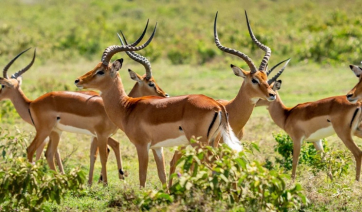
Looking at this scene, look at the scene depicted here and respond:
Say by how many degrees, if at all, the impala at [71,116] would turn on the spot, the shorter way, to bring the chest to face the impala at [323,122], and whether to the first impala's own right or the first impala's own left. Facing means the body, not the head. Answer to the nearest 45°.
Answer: approximately 180°

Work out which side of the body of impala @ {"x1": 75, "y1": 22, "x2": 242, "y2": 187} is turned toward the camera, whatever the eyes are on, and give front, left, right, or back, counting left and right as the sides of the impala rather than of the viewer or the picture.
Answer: left

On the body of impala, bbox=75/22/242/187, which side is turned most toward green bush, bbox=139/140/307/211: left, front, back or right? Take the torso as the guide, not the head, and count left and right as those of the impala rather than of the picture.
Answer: left

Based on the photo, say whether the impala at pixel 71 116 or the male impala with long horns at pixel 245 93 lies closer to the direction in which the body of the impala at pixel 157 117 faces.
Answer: the impala

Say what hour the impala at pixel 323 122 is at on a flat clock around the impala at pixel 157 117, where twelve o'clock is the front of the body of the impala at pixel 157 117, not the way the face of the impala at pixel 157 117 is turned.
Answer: the impala at pixel 323 122 is roughly at 5 o'clock from the impala at pixel 157 117.

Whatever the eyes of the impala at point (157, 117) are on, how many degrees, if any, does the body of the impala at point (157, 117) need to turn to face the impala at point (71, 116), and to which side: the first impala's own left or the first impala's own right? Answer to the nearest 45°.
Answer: approximately 45° to the first impala's own right

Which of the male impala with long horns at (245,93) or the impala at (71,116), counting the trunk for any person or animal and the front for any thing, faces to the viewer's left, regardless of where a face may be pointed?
the impala

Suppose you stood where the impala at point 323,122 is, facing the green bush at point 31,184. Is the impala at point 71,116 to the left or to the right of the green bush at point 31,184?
right

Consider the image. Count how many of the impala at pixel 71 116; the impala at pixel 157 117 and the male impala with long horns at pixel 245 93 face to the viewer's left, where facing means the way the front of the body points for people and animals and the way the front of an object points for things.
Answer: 2

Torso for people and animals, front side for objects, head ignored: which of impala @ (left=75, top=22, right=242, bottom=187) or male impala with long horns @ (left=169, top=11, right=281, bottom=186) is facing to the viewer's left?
the impala

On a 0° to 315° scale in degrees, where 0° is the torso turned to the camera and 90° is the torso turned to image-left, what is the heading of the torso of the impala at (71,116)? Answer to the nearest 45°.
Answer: approximately 90°

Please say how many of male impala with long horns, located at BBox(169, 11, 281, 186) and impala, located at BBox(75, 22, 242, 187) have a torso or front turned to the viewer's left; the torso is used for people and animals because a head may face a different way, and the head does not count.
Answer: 1
